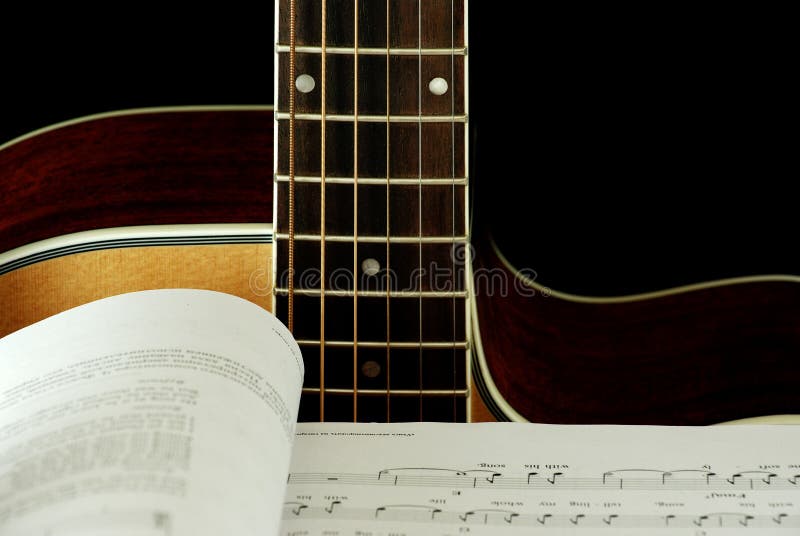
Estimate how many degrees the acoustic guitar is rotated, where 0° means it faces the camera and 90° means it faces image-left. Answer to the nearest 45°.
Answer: approximately 0°
